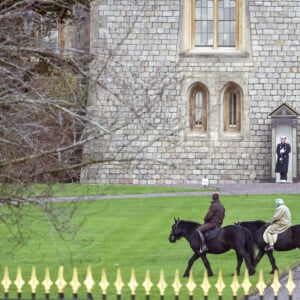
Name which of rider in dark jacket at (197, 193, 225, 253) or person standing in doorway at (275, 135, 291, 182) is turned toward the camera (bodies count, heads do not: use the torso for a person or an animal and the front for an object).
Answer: the person standing in doorway

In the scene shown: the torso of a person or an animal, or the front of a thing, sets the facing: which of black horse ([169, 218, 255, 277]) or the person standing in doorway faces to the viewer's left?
the black horse

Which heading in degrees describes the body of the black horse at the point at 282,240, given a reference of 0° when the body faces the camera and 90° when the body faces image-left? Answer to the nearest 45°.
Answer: approximately 90°

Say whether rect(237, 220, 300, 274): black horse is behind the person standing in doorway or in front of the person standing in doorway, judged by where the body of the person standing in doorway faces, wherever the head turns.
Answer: in front

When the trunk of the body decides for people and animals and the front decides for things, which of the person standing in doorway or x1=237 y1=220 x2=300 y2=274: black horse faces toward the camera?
the person standing in doorway

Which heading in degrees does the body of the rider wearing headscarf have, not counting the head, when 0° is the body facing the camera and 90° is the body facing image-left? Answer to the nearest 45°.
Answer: approximately 90°

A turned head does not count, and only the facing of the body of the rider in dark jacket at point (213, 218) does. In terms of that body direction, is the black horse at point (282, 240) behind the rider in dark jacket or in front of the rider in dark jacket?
behind

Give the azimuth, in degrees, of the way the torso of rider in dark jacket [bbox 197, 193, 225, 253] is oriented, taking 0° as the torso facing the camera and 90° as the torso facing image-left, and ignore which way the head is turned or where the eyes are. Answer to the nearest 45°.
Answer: approximately 90°

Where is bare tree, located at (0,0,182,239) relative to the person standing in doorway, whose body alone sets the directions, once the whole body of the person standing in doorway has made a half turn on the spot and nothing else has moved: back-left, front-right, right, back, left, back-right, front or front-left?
back

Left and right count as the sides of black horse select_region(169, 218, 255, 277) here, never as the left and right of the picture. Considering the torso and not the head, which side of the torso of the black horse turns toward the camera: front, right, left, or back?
left

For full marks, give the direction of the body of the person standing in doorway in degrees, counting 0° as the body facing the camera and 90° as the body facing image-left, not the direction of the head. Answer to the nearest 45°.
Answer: approximately 0°

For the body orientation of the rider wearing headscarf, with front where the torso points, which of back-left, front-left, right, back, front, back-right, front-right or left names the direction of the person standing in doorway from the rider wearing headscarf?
right

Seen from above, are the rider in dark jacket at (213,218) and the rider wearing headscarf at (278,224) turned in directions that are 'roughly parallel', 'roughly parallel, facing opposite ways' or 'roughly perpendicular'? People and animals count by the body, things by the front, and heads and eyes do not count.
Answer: roughly parallel

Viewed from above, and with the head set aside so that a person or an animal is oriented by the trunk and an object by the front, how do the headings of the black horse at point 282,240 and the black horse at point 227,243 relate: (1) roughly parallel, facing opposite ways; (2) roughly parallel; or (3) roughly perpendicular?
roughly parallel

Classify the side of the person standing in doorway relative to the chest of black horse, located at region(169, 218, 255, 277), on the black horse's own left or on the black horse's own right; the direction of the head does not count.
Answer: on the black horse's own right
